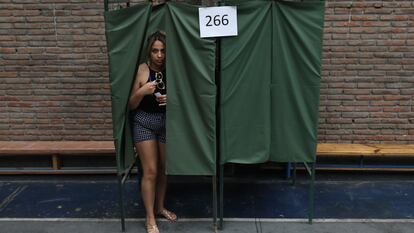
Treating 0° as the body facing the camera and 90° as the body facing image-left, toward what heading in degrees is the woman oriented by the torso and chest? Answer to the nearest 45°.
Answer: approximately 315°

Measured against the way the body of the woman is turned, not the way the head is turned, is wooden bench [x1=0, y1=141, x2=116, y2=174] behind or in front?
behind

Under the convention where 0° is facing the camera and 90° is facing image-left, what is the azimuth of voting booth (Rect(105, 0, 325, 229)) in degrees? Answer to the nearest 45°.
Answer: approximately 0°

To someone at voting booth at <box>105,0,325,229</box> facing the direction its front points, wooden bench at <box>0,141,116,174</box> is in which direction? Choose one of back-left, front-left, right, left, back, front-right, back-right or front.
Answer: back-right

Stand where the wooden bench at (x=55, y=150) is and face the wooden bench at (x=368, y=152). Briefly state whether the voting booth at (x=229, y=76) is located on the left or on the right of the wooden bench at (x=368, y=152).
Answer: right

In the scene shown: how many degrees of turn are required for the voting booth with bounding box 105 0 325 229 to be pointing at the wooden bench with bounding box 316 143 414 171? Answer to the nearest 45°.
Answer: approximately 135° to its left
